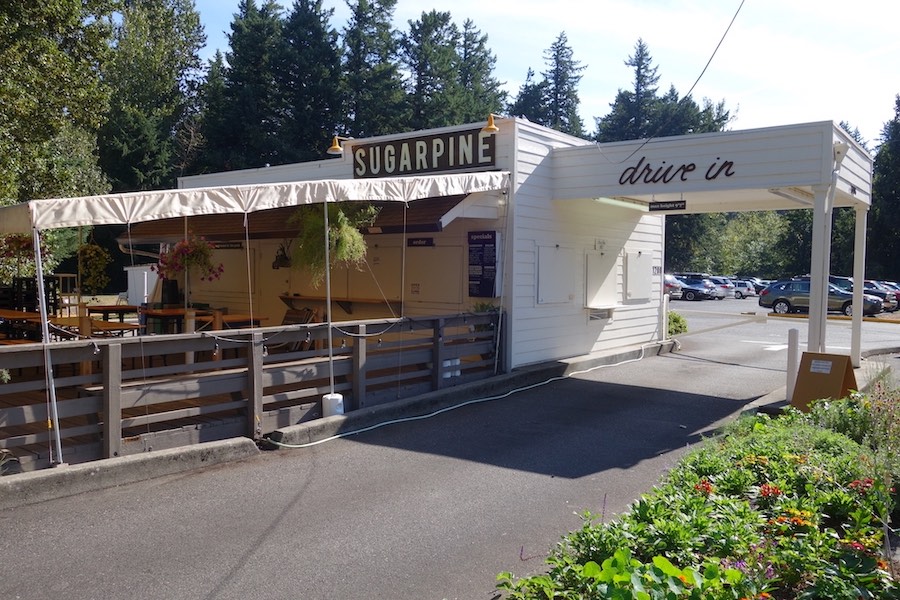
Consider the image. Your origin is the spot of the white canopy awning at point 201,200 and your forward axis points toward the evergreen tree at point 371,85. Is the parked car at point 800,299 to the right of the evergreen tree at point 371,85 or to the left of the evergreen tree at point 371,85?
right

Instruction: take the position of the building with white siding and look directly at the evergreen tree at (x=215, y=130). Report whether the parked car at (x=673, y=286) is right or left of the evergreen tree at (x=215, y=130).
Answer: right

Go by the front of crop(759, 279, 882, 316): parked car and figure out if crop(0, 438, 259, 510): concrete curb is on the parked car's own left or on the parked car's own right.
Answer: on the parked car's own right

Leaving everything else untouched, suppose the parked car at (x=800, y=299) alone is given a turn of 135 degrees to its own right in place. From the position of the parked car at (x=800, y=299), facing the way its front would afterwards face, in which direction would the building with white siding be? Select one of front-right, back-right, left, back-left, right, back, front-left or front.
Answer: front-left

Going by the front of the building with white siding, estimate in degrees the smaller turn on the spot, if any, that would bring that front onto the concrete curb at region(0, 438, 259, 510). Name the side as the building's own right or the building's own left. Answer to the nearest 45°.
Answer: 0° — it already faces it

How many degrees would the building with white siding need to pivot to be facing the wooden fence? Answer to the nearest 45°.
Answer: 0° — it already faces it

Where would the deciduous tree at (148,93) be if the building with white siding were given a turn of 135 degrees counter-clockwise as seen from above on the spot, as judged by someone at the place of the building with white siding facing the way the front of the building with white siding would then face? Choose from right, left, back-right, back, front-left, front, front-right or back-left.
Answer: back-left

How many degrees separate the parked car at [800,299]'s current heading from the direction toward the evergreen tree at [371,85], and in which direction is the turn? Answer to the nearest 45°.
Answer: approximately 180°

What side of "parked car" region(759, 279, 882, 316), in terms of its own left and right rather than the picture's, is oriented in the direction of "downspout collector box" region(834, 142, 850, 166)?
right

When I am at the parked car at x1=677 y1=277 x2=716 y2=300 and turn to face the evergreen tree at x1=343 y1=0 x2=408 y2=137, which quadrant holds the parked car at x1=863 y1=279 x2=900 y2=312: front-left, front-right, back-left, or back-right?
back-left

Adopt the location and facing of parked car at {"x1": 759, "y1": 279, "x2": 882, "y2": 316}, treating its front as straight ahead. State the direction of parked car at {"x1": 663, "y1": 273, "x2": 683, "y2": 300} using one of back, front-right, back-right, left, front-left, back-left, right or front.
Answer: back-left

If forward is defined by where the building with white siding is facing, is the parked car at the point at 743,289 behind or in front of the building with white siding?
behind

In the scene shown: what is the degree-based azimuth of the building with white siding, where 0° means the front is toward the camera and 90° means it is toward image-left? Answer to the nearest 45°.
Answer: approximately 45°
